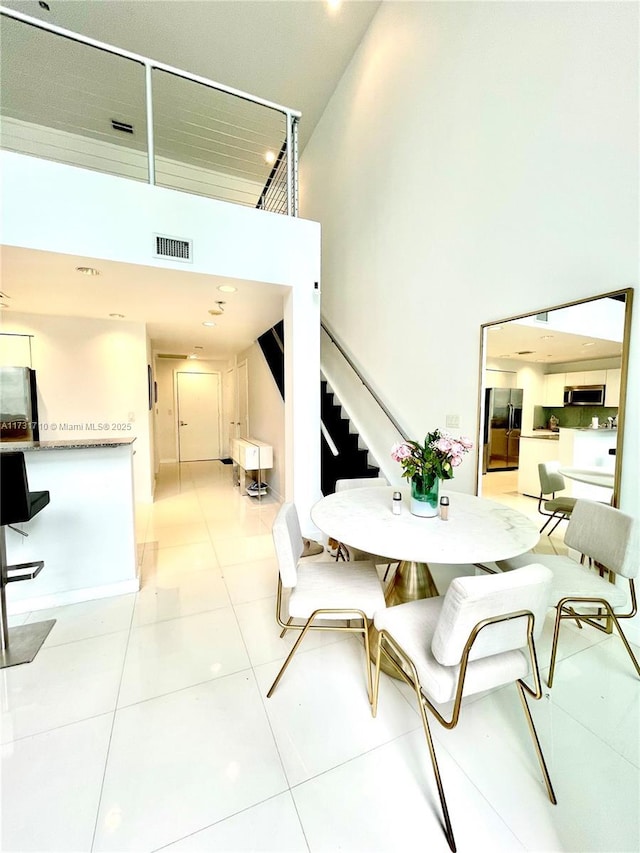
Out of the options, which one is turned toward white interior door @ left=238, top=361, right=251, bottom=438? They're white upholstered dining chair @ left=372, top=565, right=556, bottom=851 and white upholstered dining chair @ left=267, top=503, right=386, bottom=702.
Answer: white upholstered dining chair @ left=372, top=565, right=556, bottom=851

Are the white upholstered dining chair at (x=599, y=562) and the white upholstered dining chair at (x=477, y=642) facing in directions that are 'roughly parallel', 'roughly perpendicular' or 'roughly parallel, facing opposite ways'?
roughly perpendicular

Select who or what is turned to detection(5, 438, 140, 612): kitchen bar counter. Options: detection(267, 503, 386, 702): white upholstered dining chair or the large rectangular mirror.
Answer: the large rectangular mirror

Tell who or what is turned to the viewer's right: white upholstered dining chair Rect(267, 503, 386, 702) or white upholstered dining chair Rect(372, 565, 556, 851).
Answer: white upholstered dining chair Rect(267, 503, 386, 702)

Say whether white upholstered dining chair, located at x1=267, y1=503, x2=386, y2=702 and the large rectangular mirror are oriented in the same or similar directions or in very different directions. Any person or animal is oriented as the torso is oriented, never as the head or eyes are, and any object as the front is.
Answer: very different directions

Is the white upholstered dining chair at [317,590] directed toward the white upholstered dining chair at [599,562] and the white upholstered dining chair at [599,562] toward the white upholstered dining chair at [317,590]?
yes

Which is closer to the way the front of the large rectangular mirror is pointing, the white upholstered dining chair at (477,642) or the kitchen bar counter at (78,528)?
the kitchen bar counter

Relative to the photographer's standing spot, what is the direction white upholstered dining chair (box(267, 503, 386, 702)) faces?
facing to the right of the viewer
